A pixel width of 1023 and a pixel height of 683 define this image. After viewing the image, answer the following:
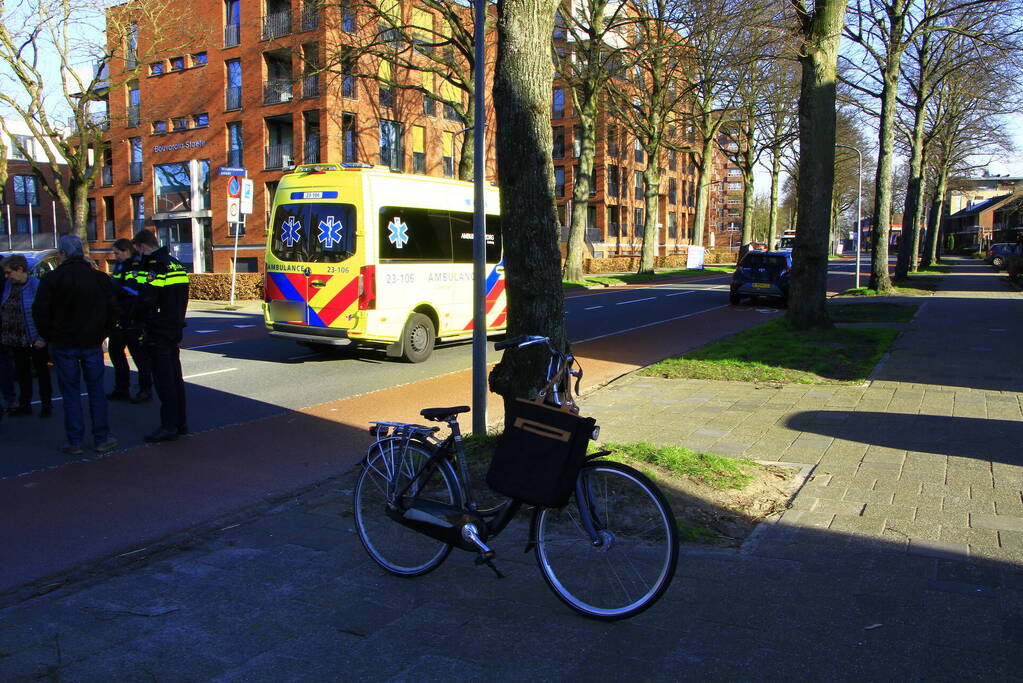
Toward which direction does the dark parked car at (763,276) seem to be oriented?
away from the camera

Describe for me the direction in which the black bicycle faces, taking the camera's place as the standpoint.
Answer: facing the viewer and to the right of the viewer

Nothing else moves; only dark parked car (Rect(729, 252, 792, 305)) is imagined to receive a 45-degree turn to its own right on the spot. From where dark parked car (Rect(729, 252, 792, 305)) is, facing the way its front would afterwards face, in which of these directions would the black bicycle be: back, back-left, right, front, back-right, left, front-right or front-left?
back-right

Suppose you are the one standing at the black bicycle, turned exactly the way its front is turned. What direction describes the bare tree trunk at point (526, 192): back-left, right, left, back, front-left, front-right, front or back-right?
back-left

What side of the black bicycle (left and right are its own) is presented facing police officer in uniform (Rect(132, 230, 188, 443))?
back

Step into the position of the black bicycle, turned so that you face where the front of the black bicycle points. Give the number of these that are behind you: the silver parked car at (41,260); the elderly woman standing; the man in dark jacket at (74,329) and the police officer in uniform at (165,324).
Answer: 4

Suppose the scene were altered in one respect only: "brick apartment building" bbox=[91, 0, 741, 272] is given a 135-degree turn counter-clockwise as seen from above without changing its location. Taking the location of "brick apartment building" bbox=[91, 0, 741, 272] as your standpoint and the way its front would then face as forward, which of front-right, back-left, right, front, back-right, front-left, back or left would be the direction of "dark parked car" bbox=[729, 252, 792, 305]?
front-right

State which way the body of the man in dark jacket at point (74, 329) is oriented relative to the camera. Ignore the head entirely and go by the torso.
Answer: away from the camera

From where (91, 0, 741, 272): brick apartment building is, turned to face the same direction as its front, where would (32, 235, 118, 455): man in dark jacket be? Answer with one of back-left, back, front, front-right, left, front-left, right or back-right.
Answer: front-left

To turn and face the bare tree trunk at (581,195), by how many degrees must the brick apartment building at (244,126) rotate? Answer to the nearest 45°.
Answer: approximately 90° to its left
